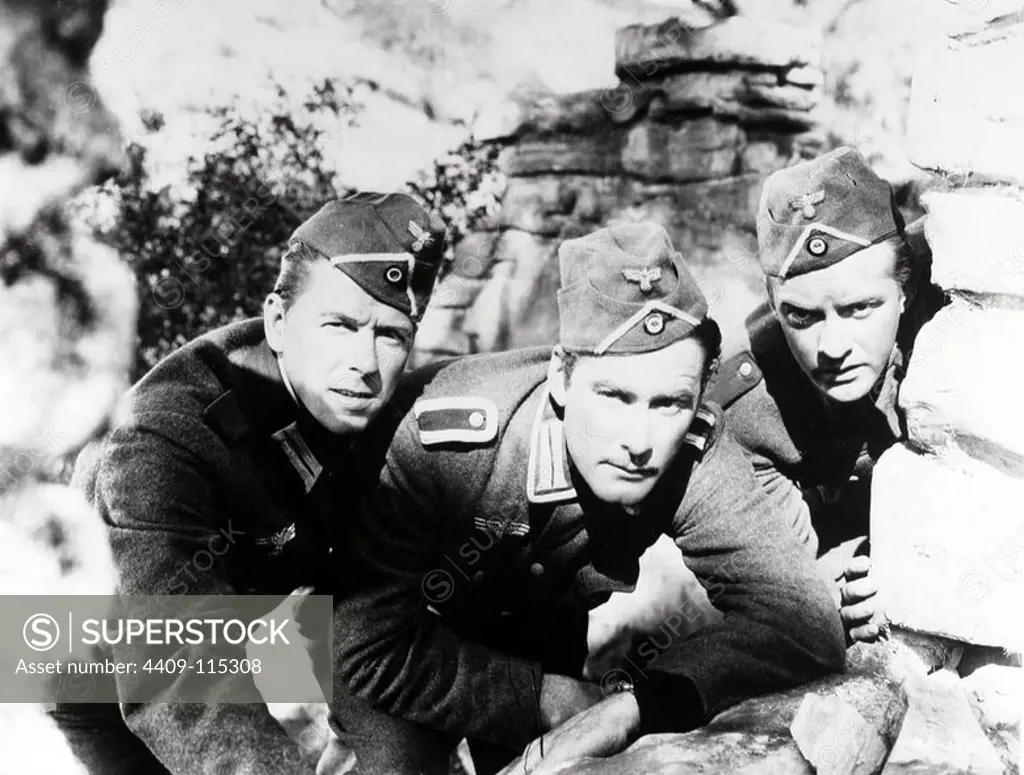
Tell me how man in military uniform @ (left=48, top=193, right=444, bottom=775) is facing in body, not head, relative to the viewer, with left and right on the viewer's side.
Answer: facing the viewer and to the right of the viewer

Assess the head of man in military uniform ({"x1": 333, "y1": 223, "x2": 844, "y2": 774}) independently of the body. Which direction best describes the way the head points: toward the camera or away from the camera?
toward the camera

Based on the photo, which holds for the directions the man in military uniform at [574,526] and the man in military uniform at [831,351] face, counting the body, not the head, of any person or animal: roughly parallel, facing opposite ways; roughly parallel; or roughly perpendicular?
roughly parallel

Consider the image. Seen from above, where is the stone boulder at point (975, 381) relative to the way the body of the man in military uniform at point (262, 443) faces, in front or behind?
in front

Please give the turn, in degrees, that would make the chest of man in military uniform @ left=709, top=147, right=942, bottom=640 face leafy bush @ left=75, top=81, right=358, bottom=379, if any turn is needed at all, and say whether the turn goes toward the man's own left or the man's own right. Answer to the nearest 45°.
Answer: approximately 90° to the man's own right

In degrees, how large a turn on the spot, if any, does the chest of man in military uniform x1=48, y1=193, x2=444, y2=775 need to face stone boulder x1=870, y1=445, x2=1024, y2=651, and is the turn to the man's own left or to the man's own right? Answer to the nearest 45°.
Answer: approximately 45° to the man's own left

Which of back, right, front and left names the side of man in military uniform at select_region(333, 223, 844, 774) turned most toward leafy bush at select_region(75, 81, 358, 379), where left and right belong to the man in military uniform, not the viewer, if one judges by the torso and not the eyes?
back

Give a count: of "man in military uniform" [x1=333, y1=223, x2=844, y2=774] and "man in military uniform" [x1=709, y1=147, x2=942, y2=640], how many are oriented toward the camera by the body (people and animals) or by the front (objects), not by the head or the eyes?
2

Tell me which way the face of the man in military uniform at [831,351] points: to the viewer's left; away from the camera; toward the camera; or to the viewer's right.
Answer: toward the camera

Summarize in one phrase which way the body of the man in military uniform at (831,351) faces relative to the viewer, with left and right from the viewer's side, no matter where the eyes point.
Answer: facing the viewer

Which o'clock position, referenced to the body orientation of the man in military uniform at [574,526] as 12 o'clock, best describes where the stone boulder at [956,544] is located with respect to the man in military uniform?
The stone boulder is roughly at 9 o'clock from the man in military uniform.

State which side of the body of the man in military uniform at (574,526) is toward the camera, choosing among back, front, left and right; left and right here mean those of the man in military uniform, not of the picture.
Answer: front
